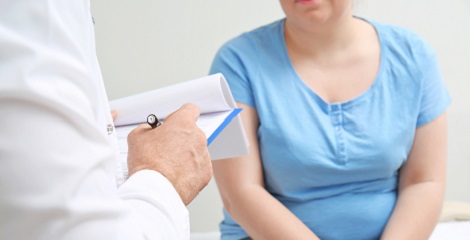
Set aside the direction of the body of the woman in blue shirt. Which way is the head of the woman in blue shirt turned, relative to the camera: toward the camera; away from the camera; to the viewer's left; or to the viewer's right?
toward the camera

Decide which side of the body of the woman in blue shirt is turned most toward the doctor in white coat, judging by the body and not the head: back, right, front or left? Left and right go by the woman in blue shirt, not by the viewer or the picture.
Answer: front

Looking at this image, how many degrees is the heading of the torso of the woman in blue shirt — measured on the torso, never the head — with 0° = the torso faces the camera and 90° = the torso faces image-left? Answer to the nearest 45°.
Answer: approximately 0°
